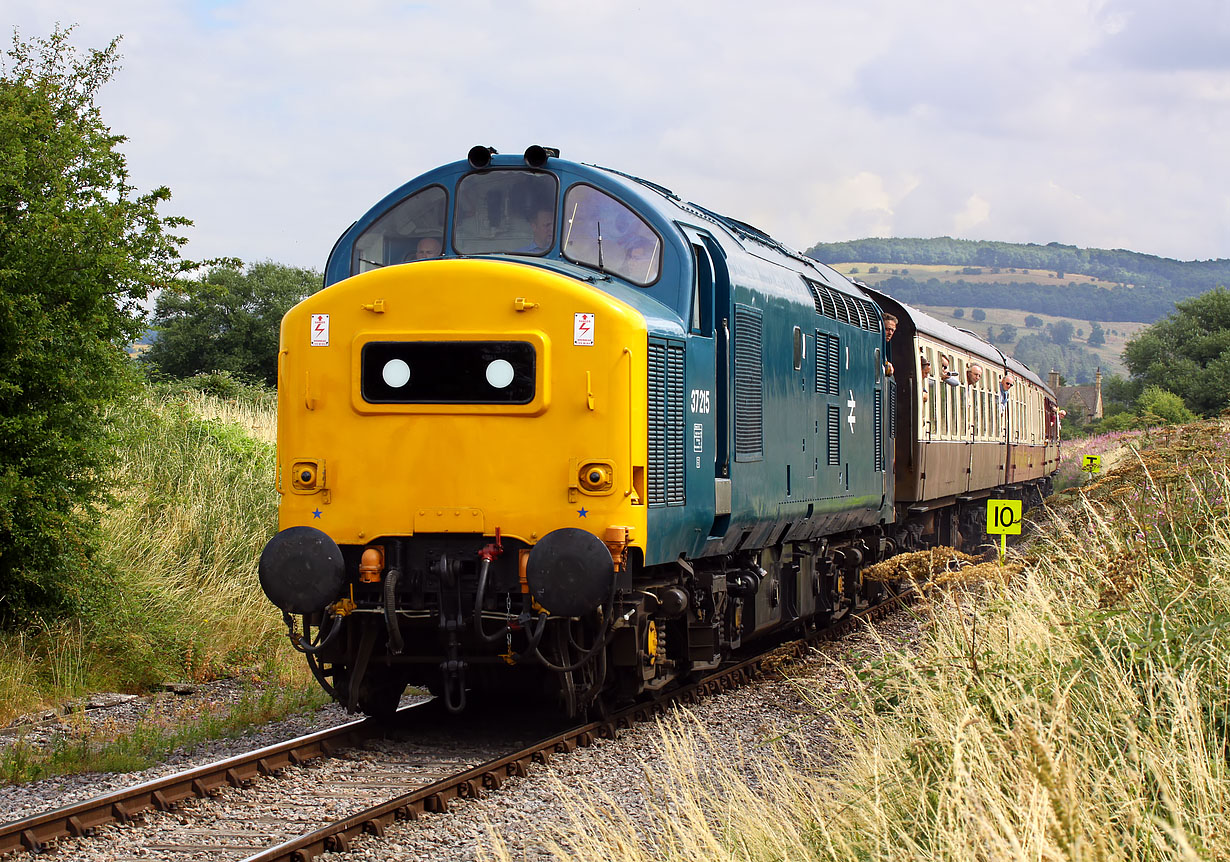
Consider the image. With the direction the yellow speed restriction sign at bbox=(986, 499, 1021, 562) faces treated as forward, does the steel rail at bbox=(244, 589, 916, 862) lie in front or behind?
in front

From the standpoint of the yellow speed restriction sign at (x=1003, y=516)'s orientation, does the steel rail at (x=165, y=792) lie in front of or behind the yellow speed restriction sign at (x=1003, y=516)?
in front

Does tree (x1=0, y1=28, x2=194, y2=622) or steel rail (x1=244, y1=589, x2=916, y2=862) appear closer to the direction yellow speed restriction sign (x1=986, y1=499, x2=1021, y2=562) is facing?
the steel rail

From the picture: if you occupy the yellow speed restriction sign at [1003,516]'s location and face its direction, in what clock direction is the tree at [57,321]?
The tree is roughly at 2 o'clock from the yellow speed restriction sign.

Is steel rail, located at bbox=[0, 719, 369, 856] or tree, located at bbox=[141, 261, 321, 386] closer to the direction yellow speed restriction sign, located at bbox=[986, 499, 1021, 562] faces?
the steel rail

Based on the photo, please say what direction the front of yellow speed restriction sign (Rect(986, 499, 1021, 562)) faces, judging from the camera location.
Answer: facing the viewer

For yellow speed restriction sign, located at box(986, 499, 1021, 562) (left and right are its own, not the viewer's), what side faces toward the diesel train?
front
